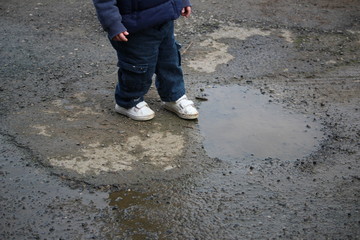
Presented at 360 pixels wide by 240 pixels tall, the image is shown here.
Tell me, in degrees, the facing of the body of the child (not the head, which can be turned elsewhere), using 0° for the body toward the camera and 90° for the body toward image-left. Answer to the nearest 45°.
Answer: approximately 315°
